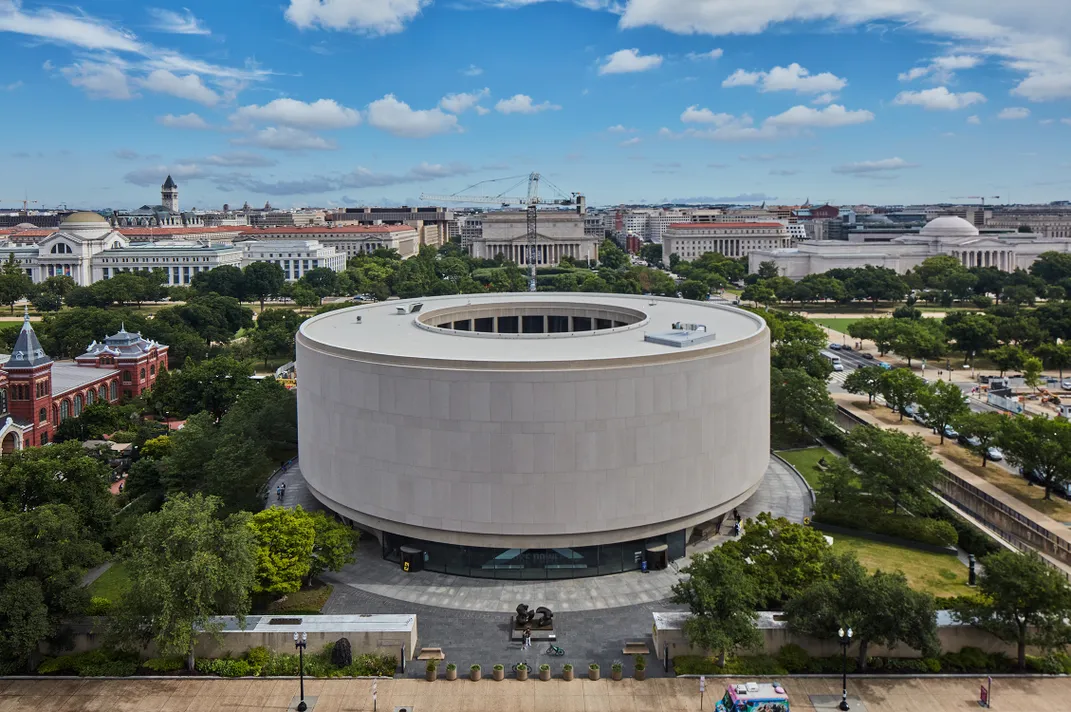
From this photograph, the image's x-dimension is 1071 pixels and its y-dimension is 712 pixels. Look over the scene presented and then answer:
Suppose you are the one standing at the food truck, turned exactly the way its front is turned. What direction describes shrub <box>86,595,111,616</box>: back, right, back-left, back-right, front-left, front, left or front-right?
front

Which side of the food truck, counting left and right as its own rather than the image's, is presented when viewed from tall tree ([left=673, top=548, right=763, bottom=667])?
right

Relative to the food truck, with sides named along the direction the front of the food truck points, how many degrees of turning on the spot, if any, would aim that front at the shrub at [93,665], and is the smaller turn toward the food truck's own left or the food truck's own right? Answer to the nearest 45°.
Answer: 0° — it already faces it

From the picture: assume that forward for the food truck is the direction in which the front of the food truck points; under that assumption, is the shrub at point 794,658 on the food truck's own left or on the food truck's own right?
on the food truck's own right

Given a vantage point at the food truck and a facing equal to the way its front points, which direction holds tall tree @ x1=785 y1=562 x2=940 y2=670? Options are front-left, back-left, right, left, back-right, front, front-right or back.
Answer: back-right

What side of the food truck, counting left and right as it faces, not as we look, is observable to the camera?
left

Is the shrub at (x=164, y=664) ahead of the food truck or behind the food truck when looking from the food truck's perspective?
ahead

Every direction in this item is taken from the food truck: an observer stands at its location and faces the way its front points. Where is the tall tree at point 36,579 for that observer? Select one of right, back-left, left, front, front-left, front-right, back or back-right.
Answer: front
